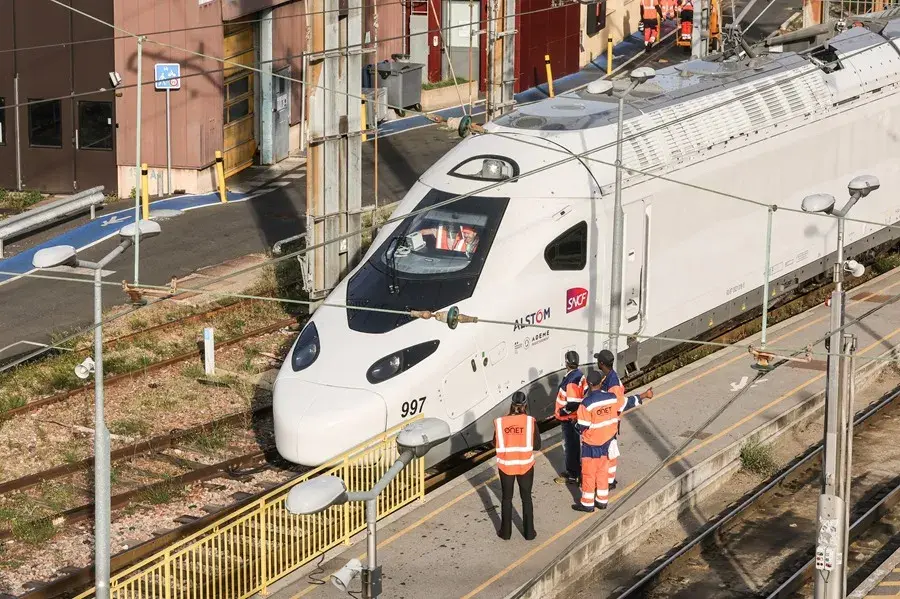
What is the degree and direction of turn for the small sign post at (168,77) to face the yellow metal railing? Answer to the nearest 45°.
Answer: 0° — it already faces it

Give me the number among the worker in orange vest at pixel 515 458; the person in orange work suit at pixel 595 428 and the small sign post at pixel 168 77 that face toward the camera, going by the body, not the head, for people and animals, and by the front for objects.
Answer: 1

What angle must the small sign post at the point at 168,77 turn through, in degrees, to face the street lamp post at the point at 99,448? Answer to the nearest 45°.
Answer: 0° — it already faces it

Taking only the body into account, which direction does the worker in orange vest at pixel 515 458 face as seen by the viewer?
away from the camera

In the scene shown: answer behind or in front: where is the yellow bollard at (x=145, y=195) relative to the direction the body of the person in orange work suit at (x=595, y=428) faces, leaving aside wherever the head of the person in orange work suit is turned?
in front

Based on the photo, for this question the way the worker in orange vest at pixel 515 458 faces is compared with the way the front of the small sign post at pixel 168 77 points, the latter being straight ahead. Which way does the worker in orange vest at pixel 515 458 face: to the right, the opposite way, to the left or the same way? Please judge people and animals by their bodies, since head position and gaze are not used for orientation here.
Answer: the opposite way

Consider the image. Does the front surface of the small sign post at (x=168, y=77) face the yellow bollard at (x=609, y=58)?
no

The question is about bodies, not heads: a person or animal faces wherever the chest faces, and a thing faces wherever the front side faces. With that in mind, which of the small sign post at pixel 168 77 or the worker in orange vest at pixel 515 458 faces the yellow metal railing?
the small sign post

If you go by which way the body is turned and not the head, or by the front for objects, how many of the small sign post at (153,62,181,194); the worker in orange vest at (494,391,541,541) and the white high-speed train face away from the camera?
1

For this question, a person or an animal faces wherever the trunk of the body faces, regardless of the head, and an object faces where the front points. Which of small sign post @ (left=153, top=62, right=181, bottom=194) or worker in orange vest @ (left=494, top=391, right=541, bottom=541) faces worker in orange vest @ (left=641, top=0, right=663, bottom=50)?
worker in orange vest @ (left=494, top=391, right=541, bottom=541)

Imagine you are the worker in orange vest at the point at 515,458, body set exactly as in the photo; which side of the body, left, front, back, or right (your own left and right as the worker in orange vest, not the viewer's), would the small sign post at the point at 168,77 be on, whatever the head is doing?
front

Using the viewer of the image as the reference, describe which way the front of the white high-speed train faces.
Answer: facing the viewer and to the left of the viewer

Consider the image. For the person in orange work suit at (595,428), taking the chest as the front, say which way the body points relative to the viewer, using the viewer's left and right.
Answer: facing away from the viewer and to the left of the viewer

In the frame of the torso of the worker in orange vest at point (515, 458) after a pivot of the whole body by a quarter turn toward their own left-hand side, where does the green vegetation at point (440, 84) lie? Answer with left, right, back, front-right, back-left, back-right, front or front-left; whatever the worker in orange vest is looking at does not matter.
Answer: right

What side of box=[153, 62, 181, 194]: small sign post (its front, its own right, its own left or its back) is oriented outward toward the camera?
front
